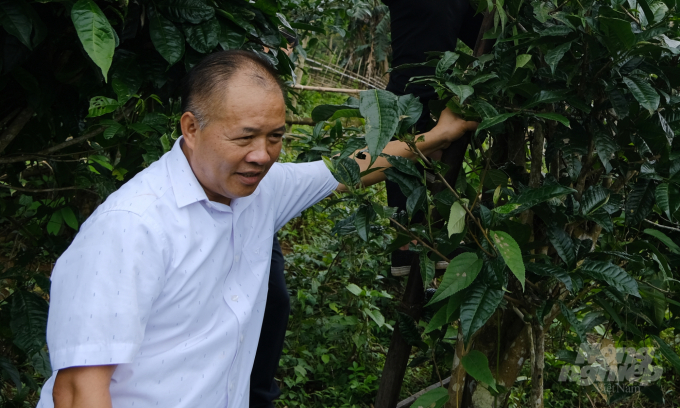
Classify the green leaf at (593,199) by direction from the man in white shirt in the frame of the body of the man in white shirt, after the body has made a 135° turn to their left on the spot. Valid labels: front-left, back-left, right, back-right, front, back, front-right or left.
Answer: right

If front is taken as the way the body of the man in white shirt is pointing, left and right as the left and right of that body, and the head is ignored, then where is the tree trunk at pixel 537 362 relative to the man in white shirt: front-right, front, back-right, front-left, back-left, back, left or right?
front-left

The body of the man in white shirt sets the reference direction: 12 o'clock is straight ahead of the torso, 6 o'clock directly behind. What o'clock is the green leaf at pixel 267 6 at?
The green leaf is roughly at 8 o'clock from the man in white shirt.

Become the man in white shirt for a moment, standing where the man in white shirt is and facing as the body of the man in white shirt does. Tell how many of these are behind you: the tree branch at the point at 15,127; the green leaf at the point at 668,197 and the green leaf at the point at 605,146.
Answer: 1

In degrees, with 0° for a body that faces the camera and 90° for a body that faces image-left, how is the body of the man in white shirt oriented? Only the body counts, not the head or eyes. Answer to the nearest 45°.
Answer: approximately 315°

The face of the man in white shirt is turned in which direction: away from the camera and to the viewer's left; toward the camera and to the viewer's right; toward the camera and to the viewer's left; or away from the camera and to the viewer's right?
toward the camera and to the viewer's right

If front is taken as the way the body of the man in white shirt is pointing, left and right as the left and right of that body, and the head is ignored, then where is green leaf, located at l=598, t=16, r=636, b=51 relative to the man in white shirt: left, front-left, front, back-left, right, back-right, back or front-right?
front-left

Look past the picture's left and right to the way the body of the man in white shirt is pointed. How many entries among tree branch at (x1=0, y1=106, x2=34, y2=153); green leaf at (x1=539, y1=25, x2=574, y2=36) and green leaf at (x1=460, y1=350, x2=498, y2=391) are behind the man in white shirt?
1

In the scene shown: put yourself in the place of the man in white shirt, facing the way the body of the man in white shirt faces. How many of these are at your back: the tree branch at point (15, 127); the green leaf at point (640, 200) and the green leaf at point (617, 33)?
1

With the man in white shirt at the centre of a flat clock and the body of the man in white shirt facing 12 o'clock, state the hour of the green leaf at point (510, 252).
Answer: The green leaf is roughly at 11 o'clock from the man in white shirt.
